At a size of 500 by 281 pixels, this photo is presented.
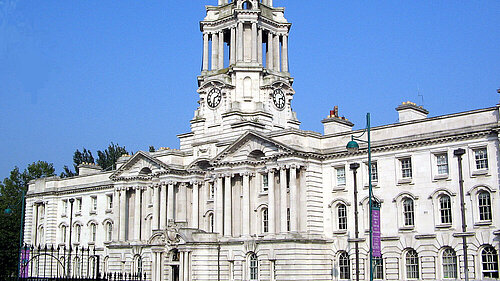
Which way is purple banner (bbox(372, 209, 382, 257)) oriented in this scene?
toward the camera

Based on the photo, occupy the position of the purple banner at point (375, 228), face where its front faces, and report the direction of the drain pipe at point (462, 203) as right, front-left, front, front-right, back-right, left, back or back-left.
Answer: back-left
